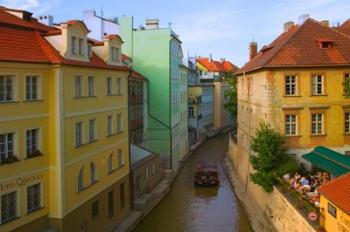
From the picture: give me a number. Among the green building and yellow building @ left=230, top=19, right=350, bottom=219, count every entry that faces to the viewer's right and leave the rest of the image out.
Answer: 1

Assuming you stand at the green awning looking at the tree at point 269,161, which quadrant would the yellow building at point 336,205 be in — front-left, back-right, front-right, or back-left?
back-left

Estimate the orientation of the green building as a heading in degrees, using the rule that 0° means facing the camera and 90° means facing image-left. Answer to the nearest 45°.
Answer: approximately 270°

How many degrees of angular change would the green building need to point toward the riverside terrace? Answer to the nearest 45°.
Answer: approximately 90° to its right

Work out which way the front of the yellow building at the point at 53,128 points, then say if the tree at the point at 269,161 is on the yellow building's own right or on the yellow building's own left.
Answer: on the yellow building's own left
